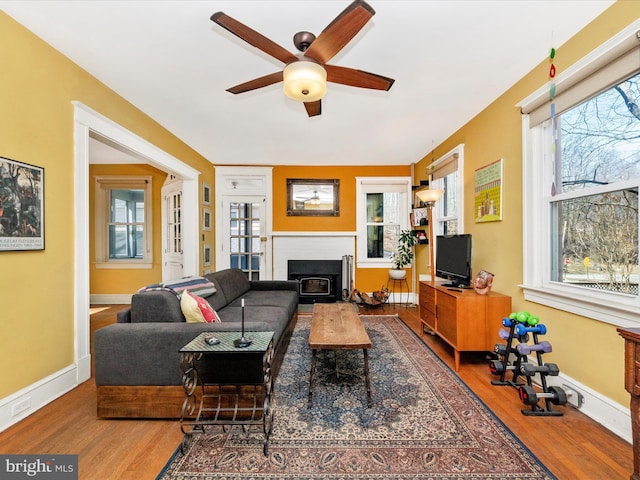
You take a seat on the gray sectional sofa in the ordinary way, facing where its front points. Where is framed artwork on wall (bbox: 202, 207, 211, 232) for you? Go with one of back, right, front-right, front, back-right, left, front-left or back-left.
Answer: left

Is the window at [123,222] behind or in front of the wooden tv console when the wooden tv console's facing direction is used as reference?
in front

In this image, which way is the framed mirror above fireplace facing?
toward the camera

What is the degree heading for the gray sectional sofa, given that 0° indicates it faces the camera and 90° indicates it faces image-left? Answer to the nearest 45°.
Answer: approximately 270°

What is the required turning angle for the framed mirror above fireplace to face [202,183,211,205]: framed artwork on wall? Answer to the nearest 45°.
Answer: approximately 90° to its right

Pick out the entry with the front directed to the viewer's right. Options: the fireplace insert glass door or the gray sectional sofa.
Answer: the gray sectional sofa

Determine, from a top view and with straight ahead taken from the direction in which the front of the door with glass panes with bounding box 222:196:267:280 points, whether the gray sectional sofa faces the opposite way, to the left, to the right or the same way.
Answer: to the left

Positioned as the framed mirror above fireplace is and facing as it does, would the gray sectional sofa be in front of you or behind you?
in front

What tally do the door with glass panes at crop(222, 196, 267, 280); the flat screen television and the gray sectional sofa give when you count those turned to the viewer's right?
1

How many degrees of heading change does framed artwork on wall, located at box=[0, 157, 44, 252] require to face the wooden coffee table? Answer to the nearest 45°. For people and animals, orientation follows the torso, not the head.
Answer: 0° — it already faces it

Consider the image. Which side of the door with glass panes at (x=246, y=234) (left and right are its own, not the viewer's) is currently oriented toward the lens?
front

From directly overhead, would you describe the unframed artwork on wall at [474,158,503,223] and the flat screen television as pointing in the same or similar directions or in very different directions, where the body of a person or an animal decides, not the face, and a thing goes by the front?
same or similar directions

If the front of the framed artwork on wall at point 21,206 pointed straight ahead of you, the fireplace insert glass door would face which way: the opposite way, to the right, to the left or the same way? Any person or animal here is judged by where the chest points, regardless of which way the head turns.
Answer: to the right

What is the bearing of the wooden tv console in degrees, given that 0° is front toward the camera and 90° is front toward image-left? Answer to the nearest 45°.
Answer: approximately 90°

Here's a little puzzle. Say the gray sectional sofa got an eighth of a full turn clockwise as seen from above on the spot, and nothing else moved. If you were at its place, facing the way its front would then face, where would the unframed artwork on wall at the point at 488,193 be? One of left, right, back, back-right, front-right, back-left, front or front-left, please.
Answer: front-left

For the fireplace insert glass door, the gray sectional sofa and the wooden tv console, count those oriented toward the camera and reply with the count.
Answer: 1

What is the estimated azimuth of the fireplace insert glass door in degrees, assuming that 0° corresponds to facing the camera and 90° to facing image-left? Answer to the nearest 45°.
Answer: approximately 0°

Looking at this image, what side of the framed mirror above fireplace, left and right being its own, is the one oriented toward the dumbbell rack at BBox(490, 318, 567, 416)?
front

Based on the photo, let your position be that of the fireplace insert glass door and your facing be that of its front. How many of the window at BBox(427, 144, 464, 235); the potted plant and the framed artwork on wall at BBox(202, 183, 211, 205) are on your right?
1
